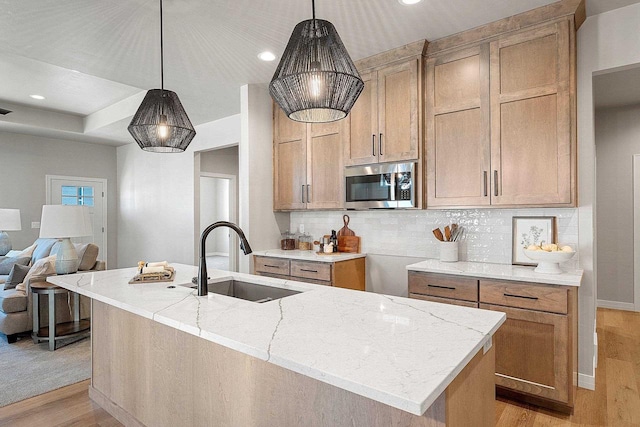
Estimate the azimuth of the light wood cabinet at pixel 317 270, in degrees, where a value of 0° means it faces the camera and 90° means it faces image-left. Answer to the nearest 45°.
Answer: approximately 45°

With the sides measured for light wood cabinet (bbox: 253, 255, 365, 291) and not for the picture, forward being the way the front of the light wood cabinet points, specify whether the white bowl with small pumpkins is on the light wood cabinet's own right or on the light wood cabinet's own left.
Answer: on the light wood cabinet's own left

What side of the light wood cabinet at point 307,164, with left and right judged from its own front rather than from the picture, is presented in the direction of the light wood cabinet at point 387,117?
left

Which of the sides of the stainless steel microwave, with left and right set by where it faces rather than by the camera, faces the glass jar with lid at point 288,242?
right
